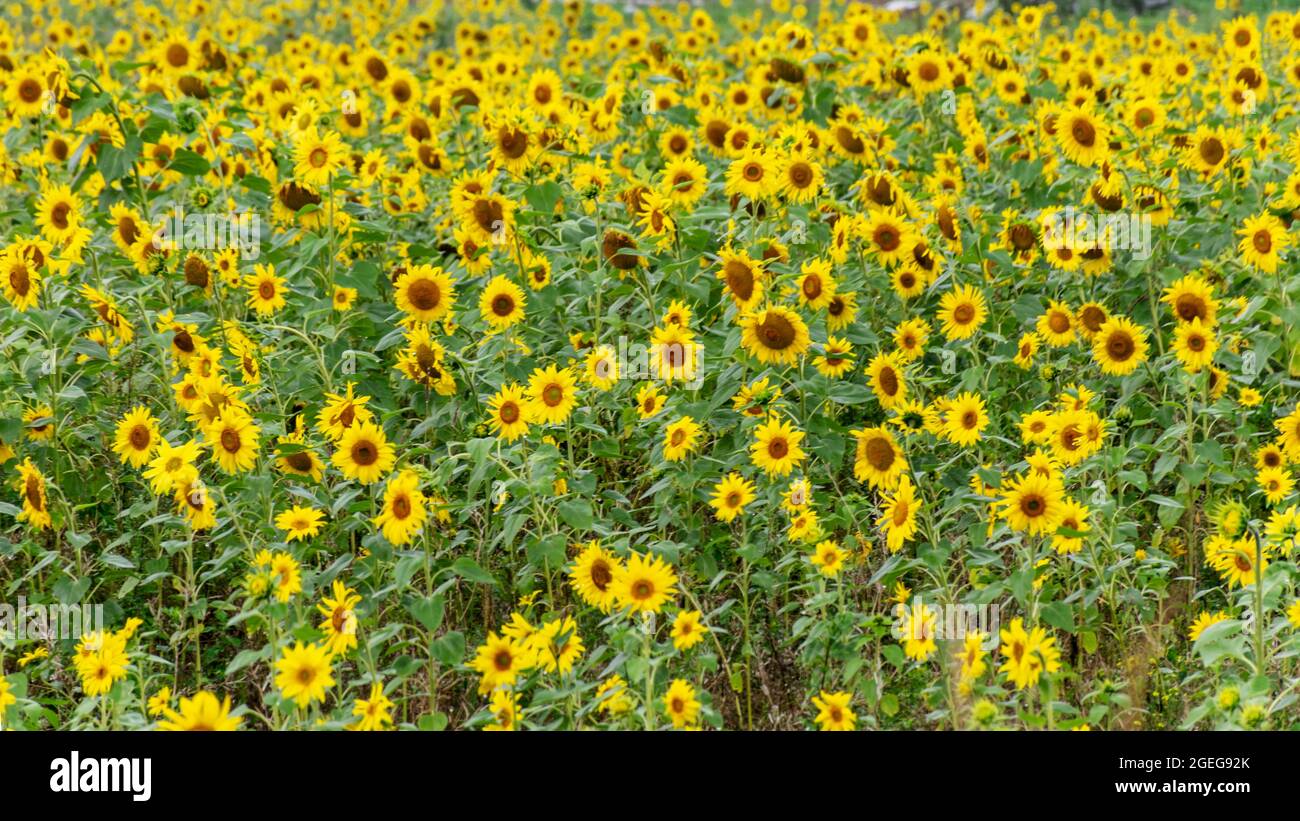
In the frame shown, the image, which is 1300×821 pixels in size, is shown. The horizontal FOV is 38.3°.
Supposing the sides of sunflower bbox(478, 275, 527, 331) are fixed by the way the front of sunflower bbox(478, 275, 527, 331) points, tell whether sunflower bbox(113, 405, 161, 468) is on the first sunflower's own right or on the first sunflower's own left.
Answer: on the first sunflower's own right

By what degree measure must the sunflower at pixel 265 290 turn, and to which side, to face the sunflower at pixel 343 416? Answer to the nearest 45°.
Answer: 0° — it already faces it

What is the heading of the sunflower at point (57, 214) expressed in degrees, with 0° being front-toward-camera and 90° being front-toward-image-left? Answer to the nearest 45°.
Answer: approximately 0°

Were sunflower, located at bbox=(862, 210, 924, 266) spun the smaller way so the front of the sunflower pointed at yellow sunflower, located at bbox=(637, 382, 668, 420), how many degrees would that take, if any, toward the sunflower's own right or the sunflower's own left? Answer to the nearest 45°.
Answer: approximately 45° to the sunflower's own right

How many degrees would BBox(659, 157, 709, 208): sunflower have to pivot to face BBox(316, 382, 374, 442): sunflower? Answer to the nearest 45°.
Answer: approximately 45° to its right

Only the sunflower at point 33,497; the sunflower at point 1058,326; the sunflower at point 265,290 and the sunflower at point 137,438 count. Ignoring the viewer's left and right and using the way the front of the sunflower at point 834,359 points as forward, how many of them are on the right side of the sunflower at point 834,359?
3

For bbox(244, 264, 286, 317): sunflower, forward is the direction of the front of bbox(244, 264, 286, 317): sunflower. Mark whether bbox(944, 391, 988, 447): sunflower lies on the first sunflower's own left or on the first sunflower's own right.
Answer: on the first sunflower's own left

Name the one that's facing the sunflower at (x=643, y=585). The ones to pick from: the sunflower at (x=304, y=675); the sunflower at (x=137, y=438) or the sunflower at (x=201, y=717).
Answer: the sunflower at (x=137, y=438)
